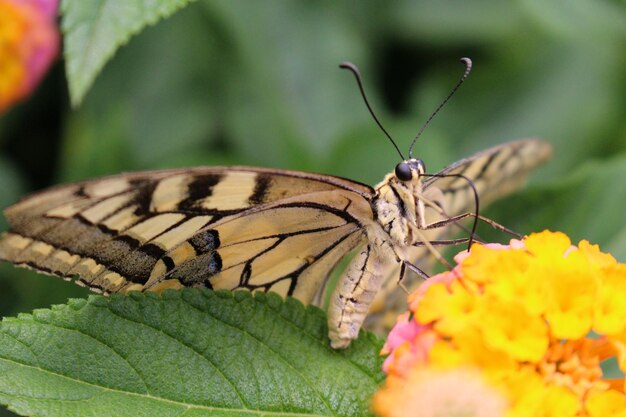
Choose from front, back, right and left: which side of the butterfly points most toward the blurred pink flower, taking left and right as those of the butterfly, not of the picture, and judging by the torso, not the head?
back

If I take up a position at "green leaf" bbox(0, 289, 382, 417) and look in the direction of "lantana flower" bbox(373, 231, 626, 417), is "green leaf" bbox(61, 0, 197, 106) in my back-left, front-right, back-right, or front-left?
back-left
